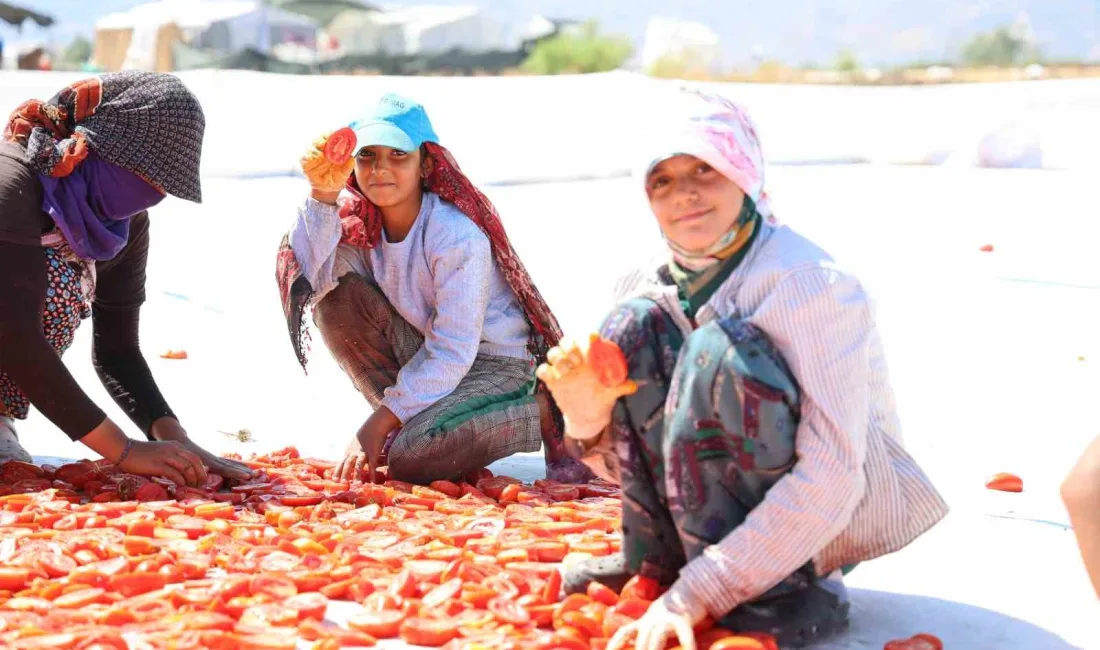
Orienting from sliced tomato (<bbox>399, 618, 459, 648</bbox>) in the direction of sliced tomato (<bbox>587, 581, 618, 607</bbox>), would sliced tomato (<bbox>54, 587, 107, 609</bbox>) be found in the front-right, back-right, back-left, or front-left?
back-left

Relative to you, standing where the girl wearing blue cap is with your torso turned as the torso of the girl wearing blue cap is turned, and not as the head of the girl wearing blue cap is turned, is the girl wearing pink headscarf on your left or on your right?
on your left

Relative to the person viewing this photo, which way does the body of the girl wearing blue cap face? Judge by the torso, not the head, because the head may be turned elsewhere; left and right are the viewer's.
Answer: facing the viewer and to the left of the viewer

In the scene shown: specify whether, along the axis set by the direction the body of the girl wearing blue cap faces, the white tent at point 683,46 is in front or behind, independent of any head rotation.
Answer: behind

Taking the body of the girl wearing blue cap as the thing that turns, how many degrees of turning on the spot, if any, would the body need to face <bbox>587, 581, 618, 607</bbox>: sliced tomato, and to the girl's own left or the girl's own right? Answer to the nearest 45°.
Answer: approximately 45° to the girl's own left

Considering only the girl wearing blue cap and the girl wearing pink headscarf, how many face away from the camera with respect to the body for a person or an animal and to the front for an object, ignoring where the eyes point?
0

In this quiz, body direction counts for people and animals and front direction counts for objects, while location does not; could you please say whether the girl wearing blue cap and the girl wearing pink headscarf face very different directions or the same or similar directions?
same or similar directions

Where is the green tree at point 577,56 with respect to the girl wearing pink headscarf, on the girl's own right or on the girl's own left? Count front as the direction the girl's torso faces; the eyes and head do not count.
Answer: on the girl's own right

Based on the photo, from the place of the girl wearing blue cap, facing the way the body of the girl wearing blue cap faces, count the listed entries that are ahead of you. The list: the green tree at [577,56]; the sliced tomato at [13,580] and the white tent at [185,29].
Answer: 1

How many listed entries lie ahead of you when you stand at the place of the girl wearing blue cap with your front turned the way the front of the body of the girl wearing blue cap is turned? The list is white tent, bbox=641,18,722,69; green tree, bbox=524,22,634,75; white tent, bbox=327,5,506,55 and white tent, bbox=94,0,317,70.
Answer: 0

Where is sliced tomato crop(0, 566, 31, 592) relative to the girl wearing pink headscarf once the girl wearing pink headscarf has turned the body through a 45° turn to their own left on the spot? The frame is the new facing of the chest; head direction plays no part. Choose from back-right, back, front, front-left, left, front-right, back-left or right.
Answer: right

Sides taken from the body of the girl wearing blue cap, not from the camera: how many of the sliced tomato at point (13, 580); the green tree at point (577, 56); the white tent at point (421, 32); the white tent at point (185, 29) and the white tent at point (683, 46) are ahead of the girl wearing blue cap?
1

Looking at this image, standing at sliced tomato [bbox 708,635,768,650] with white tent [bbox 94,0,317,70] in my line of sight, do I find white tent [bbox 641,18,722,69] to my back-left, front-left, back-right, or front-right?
front-right

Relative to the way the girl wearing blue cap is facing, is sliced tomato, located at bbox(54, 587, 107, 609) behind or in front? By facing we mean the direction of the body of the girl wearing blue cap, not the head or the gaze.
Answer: in front

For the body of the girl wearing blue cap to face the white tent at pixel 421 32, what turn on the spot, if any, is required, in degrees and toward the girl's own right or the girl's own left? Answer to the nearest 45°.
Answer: approximately 135° to the girl's own right

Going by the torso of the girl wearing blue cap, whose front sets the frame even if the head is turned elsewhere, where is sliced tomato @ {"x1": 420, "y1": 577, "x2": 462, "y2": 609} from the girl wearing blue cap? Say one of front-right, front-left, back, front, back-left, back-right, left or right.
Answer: front-left
